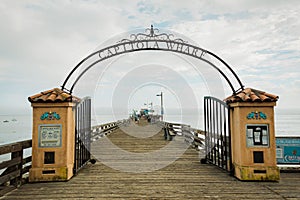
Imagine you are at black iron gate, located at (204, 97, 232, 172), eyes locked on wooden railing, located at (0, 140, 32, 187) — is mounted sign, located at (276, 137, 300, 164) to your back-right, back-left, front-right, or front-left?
back-left

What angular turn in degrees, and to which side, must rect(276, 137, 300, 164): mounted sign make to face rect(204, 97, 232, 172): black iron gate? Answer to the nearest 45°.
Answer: approximately 90° to its right

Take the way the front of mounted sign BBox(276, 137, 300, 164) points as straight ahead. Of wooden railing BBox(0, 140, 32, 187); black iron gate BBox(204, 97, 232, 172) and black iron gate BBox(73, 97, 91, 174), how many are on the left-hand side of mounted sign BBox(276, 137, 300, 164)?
0

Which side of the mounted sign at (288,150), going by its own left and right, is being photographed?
front

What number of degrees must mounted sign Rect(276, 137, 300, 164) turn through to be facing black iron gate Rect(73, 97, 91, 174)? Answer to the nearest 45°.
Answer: approximately 45° to its right

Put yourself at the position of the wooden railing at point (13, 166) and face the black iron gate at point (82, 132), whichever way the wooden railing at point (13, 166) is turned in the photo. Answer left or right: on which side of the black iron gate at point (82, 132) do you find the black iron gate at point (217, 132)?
right

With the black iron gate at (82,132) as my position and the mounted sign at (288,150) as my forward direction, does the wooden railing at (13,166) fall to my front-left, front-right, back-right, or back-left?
back-right

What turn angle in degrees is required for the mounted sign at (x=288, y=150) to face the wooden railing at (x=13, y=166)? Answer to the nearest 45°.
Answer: approximately 45° to its right

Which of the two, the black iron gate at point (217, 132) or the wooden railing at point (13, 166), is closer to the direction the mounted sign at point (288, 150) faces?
the wooden railing
